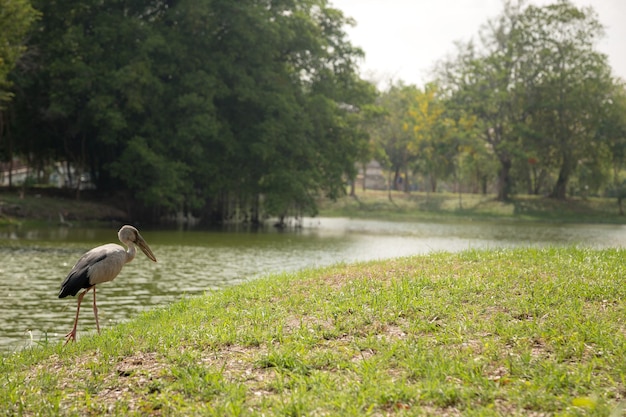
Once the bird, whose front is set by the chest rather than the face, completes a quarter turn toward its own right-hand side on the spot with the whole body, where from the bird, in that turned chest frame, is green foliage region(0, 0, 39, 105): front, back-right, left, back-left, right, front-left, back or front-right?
back

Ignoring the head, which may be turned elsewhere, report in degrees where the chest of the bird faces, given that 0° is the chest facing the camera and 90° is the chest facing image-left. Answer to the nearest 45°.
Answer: approximately 270°

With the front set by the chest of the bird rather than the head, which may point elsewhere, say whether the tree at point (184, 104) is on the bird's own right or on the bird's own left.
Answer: on the bird's own left
